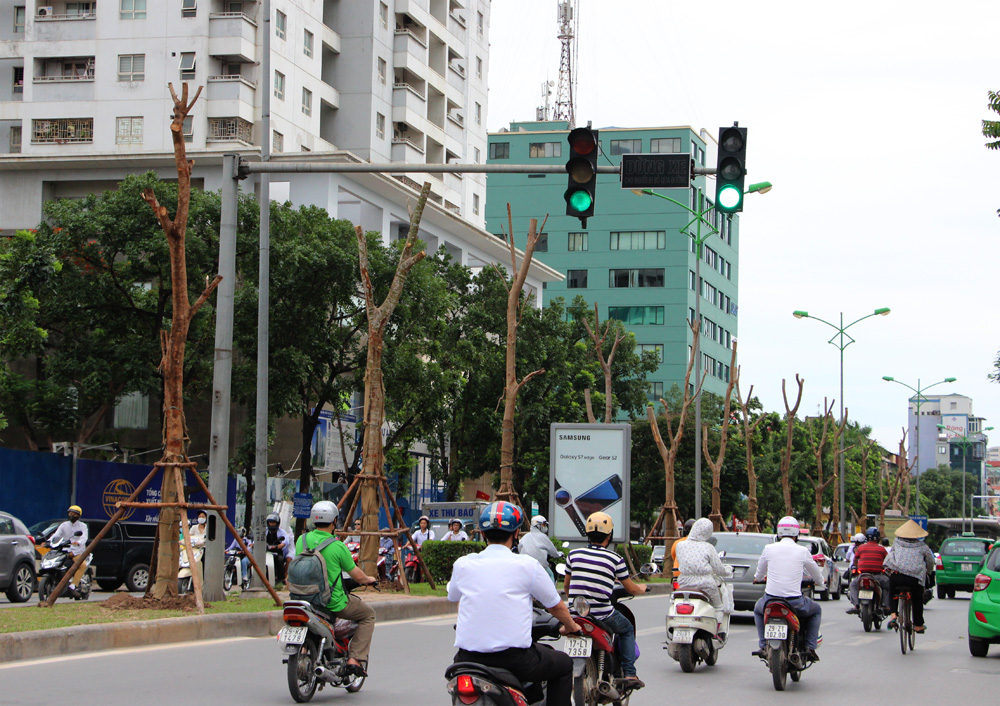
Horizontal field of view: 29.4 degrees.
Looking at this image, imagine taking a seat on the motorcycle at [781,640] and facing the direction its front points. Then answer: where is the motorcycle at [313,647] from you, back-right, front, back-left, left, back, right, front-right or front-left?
back-left

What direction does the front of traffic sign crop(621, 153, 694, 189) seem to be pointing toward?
toward the camera

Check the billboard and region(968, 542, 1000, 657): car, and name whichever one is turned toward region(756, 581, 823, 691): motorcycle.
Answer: the billboard

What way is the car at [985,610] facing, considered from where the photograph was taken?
facing away from the viewer

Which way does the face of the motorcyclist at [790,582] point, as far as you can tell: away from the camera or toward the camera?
away from the camera

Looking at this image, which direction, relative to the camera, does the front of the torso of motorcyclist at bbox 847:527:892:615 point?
away from the camera

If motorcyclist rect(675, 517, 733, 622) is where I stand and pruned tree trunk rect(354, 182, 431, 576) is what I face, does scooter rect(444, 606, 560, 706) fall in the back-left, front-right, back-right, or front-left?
back-left

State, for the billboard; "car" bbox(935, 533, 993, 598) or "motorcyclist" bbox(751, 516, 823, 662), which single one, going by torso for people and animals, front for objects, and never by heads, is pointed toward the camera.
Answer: the billboard

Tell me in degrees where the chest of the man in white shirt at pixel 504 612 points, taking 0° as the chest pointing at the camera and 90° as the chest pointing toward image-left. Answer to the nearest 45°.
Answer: approximately 225°

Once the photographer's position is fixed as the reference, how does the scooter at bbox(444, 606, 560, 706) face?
facing away from the viewer and to the right of the viewer

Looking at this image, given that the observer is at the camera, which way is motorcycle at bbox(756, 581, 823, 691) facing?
facing away from the viewer

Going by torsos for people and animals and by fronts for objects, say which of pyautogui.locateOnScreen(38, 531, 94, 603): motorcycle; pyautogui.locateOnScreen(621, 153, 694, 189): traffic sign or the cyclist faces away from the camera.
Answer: the cyclist

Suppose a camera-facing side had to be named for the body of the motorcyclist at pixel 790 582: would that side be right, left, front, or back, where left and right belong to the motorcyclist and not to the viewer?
back

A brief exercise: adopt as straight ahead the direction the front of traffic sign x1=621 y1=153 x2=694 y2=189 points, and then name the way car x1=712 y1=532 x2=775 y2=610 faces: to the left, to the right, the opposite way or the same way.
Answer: the opposite way

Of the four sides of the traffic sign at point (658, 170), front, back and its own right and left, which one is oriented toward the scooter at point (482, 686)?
front

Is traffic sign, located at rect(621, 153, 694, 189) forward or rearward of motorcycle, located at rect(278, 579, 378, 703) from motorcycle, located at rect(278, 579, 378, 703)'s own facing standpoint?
forward
